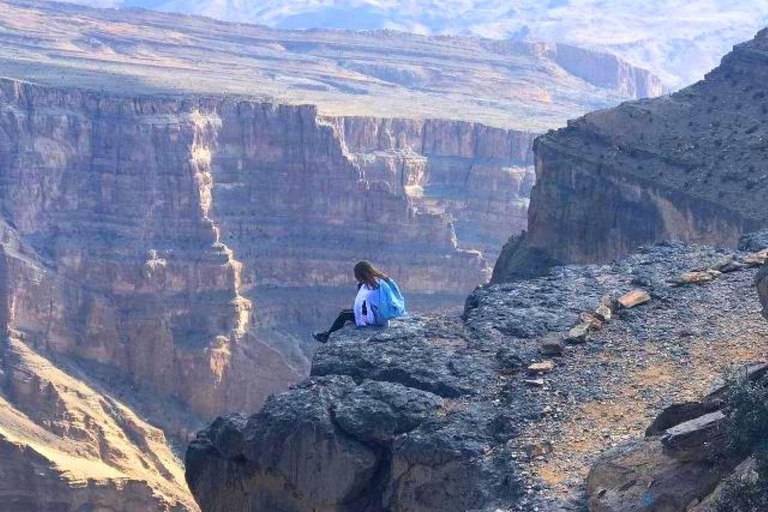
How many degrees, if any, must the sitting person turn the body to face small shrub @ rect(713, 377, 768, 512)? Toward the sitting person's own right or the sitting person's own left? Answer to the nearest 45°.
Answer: approximately 135° to the sitting person's own left

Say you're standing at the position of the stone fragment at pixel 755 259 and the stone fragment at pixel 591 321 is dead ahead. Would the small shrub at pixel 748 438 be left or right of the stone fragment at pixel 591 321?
left

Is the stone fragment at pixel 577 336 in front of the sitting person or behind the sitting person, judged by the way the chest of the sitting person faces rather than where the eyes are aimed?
behind

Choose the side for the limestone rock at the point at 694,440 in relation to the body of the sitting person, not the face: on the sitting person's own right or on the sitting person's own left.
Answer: on the sitting person's own left

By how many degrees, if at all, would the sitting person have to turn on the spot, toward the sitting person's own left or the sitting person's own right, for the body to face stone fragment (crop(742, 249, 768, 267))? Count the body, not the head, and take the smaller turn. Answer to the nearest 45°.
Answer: approximately 180°

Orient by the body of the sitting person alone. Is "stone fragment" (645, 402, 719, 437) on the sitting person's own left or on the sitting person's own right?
on the sitting person's own left

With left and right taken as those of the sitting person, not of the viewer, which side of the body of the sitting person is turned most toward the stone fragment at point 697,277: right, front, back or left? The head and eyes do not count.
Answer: back

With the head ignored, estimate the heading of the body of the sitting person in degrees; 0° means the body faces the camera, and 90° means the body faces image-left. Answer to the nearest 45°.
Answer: approximately 90°

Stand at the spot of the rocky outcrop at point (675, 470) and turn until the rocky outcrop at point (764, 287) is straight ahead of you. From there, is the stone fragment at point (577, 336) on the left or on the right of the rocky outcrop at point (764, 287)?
left
